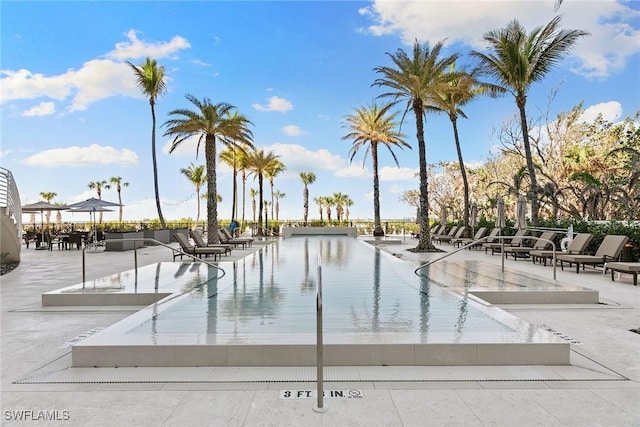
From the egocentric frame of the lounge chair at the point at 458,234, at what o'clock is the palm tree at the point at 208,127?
The palm tree is roughly at 11 o'clock from the lounge chair.

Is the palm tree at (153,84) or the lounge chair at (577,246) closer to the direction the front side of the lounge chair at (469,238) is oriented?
the palm tree

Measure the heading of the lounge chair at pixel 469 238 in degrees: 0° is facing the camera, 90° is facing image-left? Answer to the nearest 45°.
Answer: approximately 90°

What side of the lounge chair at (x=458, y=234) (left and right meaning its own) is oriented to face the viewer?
left

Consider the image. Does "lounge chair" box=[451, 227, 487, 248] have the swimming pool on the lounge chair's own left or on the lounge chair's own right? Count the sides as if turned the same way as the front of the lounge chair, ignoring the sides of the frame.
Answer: on the lounge chair's own left

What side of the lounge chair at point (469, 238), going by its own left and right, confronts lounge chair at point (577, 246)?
left

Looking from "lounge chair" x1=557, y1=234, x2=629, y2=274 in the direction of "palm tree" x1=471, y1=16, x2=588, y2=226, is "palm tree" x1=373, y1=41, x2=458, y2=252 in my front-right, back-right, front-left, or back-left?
front-left

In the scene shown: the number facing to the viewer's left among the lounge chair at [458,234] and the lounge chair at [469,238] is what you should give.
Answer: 2

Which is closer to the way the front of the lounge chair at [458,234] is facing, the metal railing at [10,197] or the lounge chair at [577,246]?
the metal railing

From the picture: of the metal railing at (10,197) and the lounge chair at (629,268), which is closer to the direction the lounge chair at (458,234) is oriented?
the metal railing

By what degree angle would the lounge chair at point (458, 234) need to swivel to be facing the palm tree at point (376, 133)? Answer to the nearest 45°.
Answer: approximately 45° to its right

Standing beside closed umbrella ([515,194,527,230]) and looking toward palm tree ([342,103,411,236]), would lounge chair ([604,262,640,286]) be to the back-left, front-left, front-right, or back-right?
back-left

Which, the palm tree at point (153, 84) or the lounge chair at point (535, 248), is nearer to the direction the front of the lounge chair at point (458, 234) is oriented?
the palm tree

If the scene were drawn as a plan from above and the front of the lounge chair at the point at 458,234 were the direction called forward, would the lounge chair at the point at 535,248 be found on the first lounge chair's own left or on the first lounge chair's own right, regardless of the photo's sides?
on the first lounge chair's own left

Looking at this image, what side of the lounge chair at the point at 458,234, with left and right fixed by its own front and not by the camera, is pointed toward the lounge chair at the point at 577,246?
left
